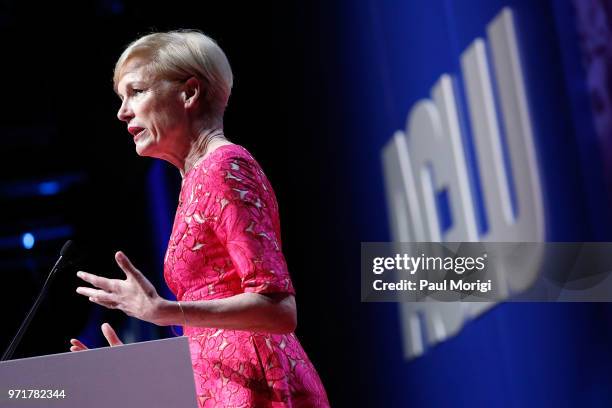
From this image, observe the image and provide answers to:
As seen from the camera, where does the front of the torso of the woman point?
to the viewer's left

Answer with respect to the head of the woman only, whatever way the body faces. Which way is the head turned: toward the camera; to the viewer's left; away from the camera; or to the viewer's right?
to the viewer's left
